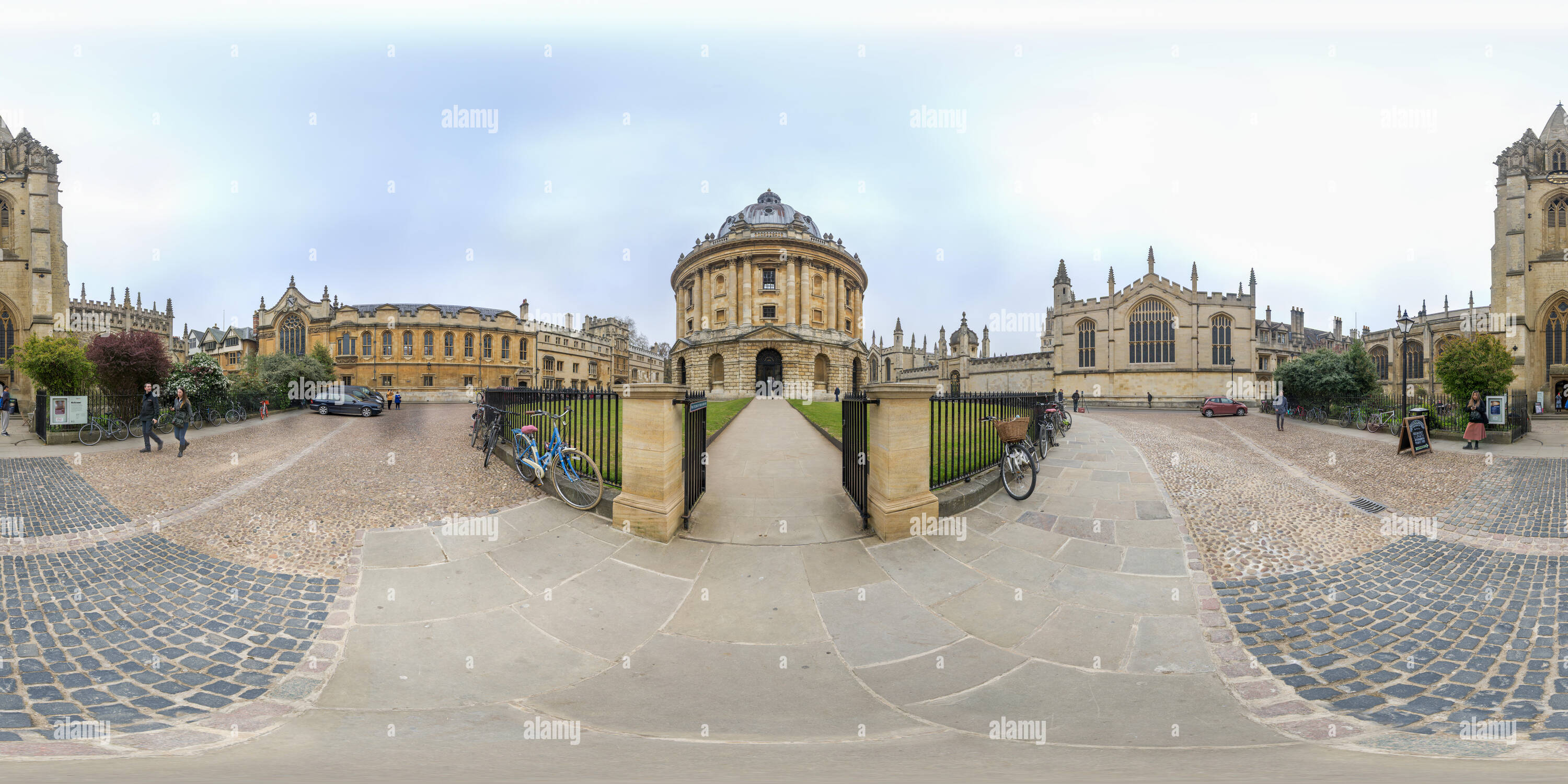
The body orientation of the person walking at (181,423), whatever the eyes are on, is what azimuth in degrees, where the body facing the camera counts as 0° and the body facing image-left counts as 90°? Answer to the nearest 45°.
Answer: approximately 45°

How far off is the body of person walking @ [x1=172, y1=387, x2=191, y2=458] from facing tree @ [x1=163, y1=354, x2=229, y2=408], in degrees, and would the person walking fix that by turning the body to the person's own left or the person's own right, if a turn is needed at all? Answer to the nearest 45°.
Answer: approximately 135° to the person's own right

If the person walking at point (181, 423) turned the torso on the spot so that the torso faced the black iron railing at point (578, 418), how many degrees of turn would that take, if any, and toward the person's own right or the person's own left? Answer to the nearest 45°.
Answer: approximately 90° to the person's own left
